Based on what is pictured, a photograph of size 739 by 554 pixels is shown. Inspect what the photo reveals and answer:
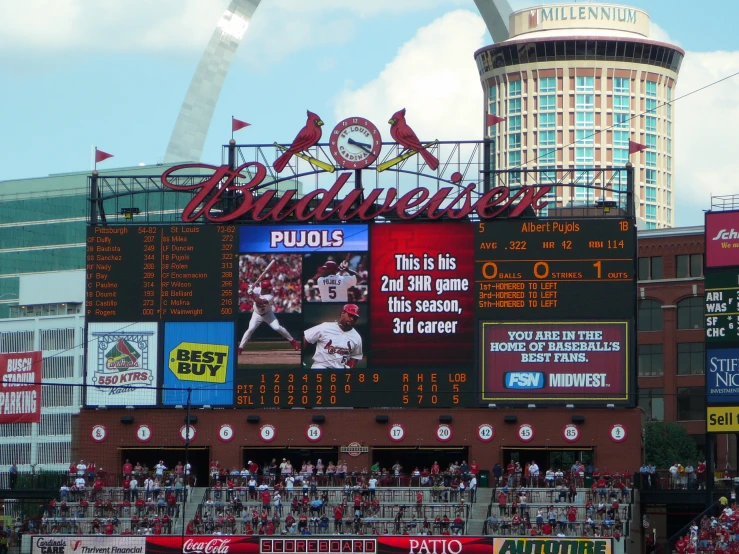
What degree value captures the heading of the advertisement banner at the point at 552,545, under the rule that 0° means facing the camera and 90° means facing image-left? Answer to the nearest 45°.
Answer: approximately 0°
